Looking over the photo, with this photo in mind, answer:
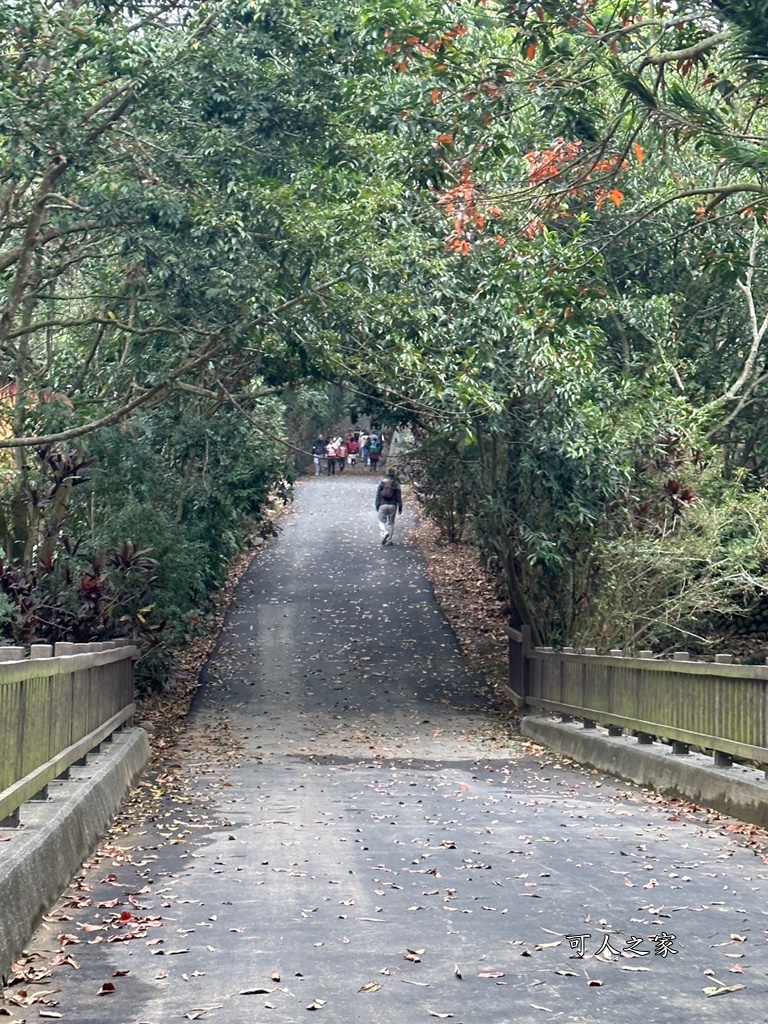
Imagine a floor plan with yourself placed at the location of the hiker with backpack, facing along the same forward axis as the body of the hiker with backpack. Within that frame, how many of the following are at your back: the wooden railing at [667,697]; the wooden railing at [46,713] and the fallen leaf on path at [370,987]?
3

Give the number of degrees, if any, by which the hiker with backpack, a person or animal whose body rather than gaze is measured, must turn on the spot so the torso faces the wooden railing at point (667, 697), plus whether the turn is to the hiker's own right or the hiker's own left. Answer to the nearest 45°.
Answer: approximately 180°

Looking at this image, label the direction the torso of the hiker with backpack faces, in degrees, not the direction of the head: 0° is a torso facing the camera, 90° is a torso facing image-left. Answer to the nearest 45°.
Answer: approximately 180°

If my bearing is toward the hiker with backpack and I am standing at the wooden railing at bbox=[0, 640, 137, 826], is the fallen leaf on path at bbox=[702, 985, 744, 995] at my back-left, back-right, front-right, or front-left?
back-right

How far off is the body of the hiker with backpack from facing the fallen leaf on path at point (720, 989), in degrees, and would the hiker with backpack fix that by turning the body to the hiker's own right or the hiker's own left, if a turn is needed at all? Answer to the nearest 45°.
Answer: approximately 180°

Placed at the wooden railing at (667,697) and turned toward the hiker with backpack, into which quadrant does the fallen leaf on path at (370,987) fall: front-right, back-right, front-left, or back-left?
back-left

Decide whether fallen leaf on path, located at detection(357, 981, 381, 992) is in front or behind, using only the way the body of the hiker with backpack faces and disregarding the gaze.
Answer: behind

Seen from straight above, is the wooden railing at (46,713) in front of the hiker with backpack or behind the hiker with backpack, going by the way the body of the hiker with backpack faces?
behind

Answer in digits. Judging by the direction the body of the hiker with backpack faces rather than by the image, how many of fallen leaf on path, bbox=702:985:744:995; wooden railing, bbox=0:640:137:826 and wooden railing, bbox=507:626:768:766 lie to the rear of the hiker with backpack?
3
